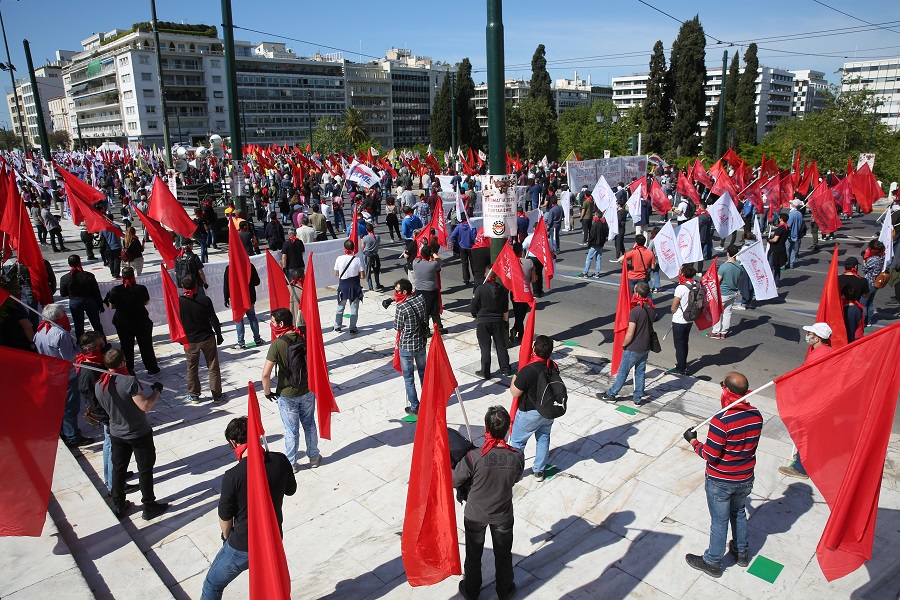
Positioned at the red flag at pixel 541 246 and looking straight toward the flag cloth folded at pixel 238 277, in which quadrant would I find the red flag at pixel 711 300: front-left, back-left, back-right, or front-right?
back-left

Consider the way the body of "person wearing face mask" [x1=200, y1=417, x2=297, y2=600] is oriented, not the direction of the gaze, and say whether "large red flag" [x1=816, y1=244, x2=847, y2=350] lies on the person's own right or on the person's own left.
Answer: on the person's own right

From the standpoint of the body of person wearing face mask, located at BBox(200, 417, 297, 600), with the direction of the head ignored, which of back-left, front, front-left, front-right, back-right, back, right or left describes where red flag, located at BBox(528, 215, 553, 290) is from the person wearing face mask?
right

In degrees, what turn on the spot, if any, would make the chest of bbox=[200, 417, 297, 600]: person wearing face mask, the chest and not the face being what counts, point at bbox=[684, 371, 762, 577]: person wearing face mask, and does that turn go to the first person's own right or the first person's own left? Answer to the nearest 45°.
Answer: approximately 135° to the first person's own right

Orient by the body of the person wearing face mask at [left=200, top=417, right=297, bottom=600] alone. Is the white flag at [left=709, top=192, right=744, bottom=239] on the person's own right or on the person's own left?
on the person's own right
